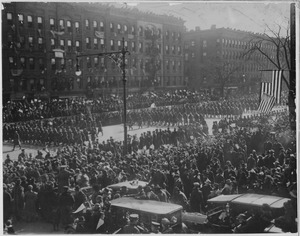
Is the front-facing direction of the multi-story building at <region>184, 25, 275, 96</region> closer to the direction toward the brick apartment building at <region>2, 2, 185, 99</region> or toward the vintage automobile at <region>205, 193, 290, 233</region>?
the vintage automobile

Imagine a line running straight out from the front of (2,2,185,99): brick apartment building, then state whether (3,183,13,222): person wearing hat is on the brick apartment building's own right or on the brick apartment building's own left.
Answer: on the brick apartment building's own right

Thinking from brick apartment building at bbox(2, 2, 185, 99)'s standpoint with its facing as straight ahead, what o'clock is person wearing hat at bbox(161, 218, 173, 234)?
The person wearing hat is roughly at 1 o'clock from the brick apartment building.

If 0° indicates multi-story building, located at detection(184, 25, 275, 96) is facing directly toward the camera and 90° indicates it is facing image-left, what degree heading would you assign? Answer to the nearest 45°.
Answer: approximately 315°
